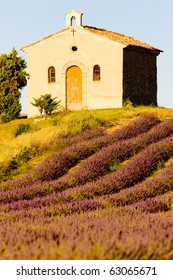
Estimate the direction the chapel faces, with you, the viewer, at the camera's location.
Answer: facing the viewer

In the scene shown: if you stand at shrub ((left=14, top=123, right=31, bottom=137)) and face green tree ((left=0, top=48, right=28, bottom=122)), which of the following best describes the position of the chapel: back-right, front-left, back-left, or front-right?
front-right

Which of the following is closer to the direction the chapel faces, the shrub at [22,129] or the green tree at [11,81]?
the shrub

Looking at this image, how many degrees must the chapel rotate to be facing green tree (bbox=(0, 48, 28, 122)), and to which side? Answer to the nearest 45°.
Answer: approximately 90° to its right

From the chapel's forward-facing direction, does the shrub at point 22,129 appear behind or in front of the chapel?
in front
